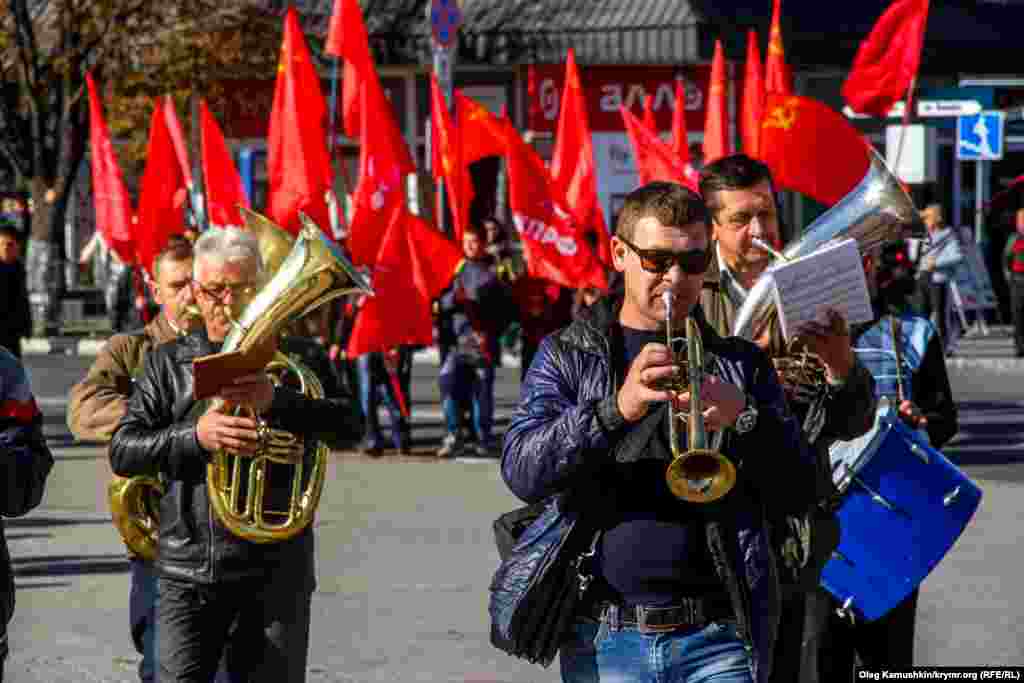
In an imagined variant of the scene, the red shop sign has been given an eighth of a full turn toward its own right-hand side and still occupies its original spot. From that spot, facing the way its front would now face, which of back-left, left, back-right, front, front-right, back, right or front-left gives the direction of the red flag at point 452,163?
front-left

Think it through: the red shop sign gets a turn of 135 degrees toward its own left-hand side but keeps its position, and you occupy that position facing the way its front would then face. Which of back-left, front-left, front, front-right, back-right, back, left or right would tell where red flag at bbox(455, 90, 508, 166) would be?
back-right

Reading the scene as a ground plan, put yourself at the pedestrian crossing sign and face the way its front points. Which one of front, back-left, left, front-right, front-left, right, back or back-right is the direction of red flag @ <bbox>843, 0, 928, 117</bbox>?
front

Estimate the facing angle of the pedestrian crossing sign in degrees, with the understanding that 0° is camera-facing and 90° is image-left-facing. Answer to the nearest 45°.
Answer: approximately 0°

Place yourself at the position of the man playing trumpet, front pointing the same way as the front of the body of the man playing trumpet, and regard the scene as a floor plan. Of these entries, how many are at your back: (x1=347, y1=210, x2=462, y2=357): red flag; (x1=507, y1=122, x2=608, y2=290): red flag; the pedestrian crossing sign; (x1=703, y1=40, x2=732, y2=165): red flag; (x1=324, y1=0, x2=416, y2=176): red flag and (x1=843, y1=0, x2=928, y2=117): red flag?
6

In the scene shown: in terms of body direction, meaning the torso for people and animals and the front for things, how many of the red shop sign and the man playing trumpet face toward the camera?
2

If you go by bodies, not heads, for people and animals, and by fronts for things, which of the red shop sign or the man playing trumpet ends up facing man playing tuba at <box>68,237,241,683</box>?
the red shop sign

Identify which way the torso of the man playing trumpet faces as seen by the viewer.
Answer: toward the camera

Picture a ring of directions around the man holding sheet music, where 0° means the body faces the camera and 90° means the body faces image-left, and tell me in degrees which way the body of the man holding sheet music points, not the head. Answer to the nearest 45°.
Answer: approximately 315°

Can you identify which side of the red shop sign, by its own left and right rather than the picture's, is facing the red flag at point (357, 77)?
front

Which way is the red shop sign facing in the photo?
toward the camera

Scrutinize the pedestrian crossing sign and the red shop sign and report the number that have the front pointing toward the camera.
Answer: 2

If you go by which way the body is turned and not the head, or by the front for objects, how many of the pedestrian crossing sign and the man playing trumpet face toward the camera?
2

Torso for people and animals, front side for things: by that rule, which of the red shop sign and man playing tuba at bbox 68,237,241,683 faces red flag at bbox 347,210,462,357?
the red shop sign

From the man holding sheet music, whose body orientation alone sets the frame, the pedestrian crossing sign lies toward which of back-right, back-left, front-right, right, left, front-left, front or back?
back-left

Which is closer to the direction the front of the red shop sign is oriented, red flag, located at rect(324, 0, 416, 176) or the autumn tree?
the red flag

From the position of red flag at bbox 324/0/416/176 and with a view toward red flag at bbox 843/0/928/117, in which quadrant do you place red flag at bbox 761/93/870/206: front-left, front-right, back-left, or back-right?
front-right
